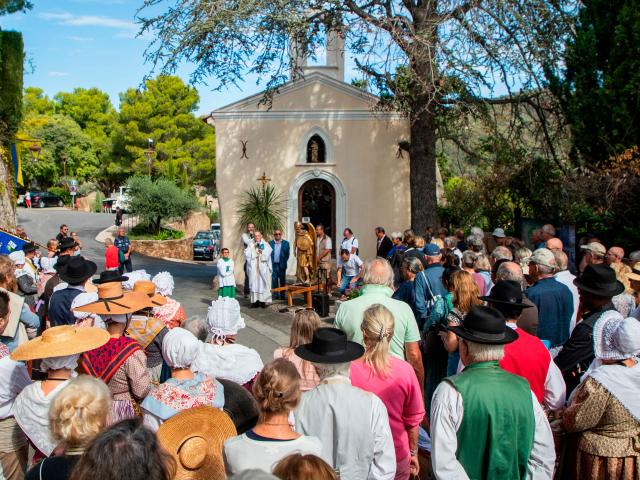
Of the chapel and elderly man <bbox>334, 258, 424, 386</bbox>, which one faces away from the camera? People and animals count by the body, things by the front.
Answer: the elderly man

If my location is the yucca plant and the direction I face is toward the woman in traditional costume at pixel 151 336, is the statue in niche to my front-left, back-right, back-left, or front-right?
back-left

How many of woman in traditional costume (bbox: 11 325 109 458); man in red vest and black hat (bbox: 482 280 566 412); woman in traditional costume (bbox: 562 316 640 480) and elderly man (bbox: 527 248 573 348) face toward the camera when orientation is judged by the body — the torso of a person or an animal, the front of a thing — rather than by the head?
0

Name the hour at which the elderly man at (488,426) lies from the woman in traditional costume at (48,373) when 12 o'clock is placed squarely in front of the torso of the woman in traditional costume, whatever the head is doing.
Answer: The elderly man is roughly at 3 o'clock from the woman in traditional costume.

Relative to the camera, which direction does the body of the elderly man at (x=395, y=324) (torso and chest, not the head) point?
away from the camera

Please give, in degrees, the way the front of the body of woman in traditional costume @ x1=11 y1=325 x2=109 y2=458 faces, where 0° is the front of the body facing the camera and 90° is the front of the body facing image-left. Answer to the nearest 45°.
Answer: approximately 225°

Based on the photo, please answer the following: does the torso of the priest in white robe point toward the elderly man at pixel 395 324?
yes

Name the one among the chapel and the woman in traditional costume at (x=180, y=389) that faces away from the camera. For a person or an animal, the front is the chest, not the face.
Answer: the woman in traditional costume

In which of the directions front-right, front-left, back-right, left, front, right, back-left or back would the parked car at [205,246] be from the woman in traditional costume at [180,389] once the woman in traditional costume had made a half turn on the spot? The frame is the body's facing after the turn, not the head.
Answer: back

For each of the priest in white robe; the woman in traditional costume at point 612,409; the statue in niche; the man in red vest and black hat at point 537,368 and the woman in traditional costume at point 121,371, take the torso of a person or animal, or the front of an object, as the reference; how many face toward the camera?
2

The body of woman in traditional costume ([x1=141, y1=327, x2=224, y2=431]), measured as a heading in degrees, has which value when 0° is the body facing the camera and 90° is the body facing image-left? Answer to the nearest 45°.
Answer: approximately 180°

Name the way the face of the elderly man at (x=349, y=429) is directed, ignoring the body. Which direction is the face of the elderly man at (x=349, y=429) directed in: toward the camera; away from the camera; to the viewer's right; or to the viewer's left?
away from the camera

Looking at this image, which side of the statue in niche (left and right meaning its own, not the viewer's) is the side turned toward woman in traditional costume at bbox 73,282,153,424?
front

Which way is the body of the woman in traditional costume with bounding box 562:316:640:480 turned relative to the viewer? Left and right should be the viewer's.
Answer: facing away from the viewer and to the left of the viewer

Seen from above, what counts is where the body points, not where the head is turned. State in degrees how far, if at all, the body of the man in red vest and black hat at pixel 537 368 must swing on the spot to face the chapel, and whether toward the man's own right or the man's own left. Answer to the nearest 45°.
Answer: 0° — they already face it

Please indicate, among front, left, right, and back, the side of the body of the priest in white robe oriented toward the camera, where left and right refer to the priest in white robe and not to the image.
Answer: front
